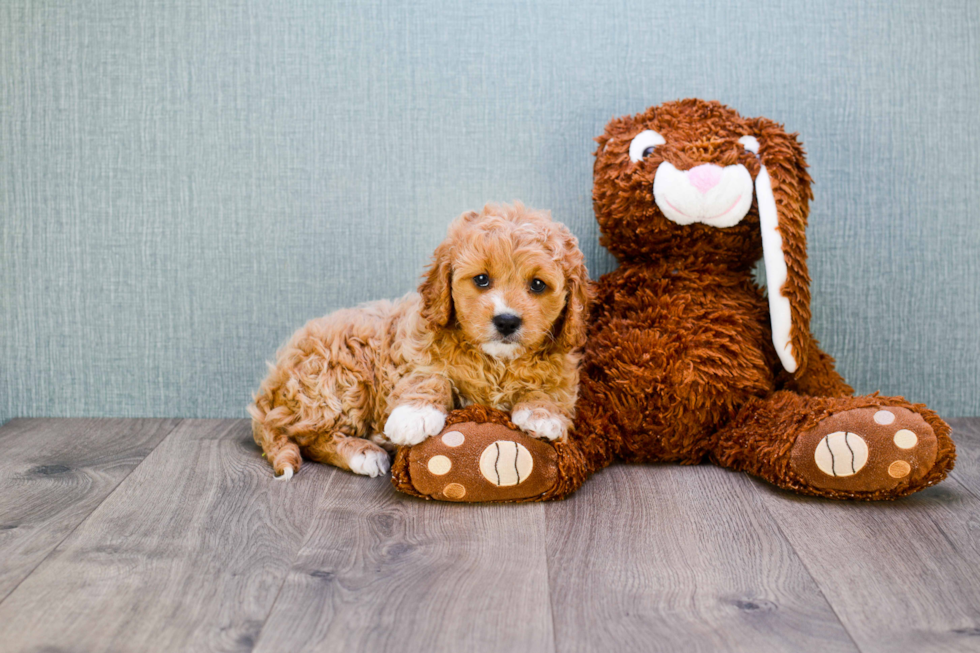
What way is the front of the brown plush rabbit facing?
toward the camera

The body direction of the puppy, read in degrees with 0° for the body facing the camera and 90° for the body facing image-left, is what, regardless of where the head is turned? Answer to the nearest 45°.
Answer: approximately 315°

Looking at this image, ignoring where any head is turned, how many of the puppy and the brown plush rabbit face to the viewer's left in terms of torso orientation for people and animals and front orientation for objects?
0
